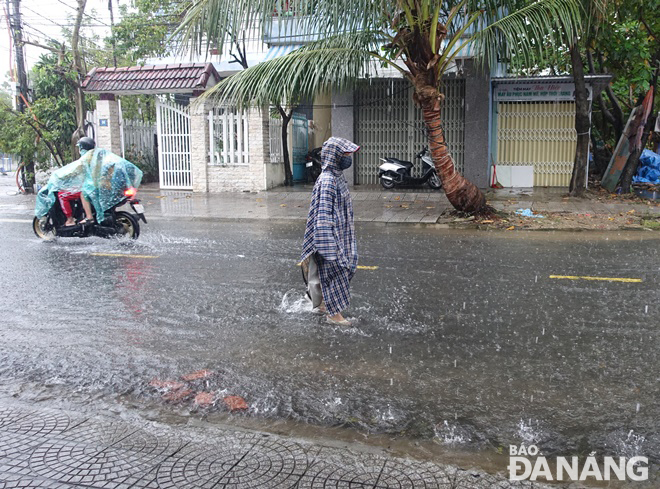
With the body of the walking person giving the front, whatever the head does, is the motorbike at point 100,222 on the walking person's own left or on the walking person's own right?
on the walking person's own left

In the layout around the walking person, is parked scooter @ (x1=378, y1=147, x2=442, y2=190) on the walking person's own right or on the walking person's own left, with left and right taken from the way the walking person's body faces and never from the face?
on the walking person's own left

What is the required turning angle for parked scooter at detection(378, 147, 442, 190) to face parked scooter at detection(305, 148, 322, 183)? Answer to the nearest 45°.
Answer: approximately 135° to its left

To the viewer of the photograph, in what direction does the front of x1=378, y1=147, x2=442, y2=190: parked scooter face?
facing to the right of the viewer

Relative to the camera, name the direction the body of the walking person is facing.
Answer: to the viewer's right

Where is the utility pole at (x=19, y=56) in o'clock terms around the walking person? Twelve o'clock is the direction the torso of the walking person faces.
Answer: The utility pole is roughly at 8 o'clock from the walking person.

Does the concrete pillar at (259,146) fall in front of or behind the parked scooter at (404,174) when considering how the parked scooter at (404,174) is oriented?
behind

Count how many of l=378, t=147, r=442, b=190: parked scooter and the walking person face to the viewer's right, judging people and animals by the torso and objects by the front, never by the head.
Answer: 2

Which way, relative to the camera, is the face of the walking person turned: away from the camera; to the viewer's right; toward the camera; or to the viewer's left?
to the viewer's right

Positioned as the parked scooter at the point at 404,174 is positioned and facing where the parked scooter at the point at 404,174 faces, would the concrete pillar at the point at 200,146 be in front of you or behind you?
behind

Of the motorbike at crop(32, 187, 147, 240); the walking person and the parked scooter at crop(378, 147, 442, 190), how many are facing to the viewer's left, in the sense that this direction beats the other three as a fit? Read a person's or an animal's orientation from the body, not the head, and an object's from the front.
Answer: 1
